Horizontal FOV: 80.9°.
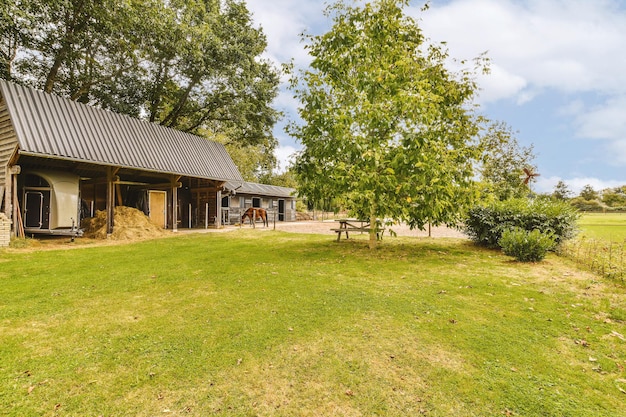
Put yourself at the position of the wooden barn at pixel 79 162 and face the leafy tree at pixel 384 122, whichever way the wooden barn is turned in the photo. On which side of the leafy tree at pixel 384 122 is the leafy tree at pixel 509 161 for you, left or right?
left

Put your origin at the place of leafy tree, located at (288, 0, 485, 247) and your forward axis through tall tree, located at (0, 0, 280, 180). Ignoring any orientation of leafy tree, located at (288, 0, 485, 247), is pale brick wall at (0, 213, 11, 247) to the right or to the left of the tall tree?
left

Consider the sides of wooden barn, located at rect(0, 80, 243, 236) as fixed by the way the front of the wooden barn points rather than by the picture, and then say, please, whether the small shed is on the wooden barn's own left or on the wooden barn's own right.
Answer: on the wooden barn's own left

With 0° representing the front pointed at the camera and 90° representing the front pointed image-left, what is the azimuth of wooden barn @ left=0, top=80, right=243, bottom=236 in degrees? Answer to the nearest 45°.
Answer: approximately 315°

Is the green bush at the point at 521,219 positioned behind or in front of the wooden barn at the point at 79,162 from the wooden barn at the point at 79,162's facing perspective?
in front

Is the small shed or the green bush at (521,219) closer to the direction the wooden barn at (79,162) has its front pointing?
the green bush

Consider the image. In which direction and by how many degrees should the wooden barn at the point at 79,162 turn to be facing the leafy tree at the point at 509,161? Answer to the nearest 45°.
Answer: approximately 45° to its left

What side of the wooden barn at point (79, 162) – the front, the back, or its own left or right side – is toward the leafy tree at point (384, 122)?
front
